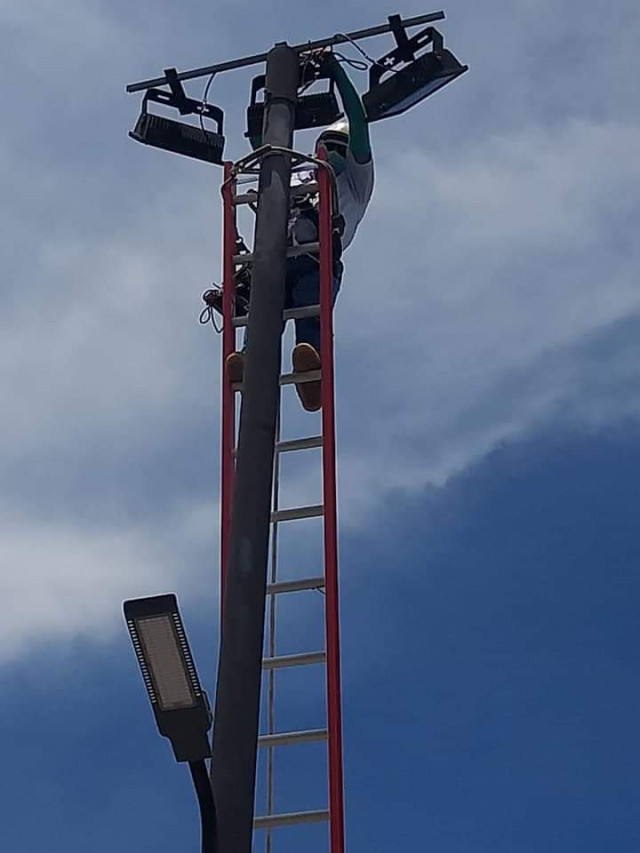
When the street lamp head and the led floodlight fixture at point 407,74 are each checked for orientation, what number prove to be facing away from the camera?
1

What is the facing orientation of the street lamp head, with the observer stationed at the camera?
facing the viewer

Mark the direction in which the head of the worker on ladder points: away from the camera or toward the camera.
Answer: toward the camera
